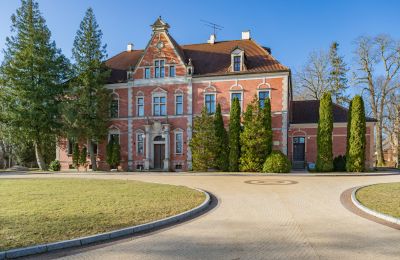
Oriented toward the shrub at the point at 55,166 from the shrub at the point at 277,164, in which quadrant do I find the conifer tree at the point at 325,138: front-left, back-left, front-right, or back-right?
back-right

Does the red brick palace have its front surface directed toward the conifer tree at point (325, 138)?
no

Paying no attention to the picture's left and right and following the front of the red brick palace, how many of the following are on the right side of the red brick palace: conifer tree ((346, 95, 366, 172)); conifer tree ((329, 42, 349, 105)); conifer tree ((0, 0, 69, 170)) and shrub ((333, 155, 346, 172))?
1

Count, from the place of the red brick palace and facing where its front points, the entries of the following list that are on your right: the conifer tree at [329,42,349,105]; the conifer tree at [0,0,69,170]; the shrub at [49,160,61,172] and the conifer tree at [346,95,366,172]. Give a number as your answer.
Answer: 2

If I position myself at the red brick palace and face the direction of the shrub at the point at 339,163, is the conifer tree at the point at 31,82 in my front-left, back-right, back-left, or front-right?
back-right

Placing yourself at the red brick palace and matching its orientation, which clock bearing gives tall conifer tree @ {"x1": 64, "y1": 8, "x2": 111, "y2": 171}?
The tall conifer tree is roughly at 3 o'clock from the red brick palace.

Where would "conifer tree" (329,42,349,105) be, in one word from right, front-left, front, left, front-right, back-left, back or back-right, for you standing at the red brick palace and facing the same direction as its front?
back-left

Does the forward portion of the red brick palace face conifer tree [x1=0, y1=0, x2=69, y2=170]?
no

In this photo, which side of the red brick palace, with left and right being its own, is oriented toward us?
front

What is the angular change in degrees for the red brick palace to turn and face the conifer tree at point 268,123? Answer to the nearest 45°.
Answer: approximately 45° to its left

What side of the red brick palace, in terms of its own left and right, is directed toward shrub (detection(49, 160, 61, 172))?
right

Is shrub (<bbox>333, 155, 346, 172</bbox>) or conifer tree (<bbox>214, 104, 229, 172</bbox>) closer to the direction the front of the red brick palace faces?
the conifer tree

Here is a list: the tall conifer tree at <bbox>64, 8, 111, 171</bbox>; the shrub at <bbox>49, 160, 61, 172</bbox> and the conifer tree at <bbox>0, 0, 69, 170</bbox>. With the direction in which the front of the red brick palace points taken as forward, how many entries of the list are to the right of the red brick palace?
3

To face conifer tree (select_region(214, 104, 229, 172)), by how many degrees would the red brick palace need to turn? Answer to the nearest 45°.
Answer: approximately 45° to its left
